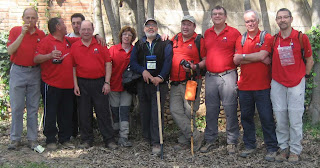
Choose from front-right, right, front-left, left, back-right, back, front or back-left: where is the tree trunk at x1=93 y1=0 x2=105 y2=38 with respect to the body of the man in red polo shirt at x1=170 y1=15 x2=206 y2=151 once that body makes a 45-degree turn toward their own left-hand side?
back

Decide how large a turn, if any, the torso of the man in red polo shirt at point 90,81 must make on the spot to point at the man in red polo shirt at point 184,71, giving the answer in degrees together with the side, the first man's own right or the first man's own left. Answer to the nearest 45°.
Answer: approximately 90° to the first man's own left

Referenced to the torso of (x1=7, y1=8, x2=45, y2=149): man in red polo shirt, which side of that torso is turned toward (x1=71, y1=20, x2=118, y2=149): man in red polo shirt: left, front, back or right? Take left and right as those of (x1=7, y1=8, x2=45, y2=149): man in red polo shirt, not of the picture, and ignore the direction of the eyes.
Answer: left

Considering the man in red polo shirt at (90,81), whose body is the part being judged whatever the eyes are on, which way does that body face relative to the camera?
toward the camera

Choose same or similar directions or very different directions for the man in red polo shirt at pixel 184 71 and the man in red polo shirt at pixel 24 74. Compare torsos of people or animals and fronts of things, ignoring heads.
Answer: same or similar directions

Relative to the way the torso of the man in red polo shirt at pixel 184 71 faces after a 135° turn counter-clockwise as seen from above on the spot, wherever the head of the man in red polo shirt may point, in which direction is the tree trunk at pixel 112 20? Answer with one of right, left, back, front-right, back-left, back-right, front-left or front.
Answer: left

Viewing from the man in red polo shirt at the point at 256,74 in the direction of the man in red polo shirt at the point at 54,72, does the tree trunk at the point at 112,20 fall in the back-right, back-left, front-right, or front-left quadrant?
front-right

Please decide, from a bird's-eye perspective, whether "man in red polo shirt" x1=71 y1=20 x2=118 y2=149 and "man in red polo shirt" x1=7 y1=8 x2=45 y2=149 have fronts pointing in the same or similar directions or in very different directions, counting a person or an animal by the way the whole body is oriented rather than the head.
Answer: same or similar directions

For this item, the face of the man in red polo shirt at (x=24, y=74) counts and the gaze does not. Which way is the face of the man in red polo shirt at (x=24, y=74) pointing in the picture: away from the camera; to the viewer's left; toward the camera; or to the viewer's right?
toward the camera

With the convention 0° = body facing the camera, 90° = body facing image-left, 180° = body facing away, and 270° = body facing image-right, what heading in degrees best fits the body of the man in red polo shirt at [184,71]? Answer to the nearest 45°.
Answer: approximately 0°

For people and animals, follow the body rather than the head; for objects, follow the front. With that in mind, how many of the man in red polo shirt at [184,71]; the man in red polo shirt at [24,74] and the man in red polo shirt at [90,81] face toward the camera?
3

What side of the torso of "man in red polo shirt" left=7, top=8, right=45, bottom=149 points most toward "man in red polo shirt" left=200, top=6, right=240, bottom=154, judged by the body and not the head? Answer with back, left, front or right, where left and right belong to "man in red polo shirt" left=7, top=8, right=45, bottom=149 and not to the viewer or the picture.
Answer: left

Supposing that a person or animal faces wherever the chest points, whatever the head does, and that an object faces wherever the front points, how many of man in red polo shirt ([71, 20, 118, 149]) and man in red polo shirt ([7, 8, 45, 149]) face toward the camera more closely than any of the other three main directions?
2
